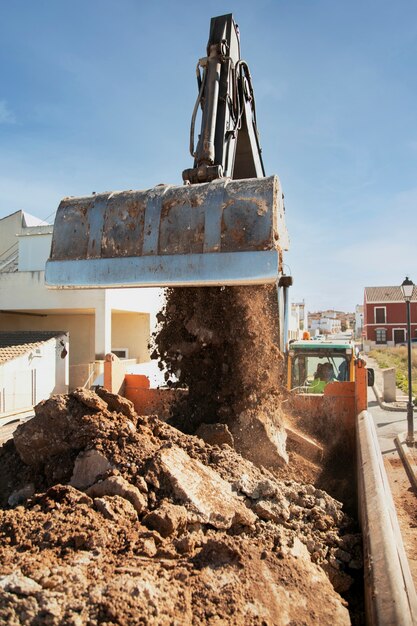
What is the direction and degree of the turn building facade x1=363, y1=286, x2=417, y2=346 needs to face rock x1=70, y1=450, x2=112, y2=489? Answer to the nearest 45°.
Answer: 0° — it already faces it

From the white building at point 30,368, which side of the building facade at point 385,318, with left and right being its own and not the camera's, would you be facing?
front

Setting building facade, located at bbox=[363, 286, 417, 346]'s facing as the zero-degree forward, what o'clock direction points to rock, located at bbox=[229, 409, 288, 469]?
The rock is roughly at 12 o'clock from the building facade.

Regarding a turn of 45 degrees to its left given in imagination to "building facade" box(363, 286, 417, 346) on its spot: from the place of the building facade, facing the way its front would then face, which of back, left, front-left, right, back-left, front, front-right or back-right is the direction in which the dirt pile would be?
front-right

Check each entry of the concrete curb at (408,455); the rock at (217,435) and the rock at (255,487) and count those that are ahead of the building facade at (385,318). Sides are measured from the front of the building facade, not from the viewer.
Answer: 3

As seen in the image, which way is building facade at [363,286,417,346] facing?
toward the camera

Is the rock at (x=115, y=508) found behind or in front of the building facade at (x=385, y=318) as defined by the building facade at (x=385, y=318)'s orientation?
in front

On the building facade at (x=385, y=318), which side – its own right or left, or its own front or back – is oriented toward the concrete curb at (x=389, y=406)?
front

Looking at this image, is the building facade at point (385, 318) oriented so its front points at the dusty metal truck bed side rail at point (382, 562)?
yes

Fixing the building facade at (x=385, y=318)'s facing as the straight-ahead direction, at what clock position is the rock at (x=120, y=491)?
The rock is roughly at 12 o'clock from the building facade.

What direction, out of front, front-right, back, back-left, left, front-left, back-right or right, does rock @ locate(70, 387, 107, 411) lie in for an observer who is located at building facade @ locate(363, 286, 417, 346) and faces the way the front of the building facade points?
front

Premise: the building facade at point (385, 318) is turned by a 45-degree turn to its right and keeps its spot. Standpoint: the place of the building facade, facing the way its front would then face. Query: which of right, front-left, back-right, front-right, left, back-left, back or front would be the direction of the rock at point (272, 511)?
front-left

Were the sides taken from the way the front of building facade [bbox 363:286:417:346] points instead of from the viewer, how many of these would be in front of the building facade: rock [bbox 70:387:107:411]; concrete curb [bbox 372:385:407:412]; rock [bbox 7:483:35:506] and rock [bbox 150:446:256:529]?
4

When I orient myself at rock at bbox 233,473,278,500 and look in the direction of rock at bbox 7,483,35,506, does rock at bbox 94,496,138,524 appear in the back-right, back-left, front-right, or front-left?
front-left

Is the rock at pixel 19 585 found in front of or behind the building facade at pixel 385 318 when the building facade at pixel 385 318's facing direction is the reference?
in front
